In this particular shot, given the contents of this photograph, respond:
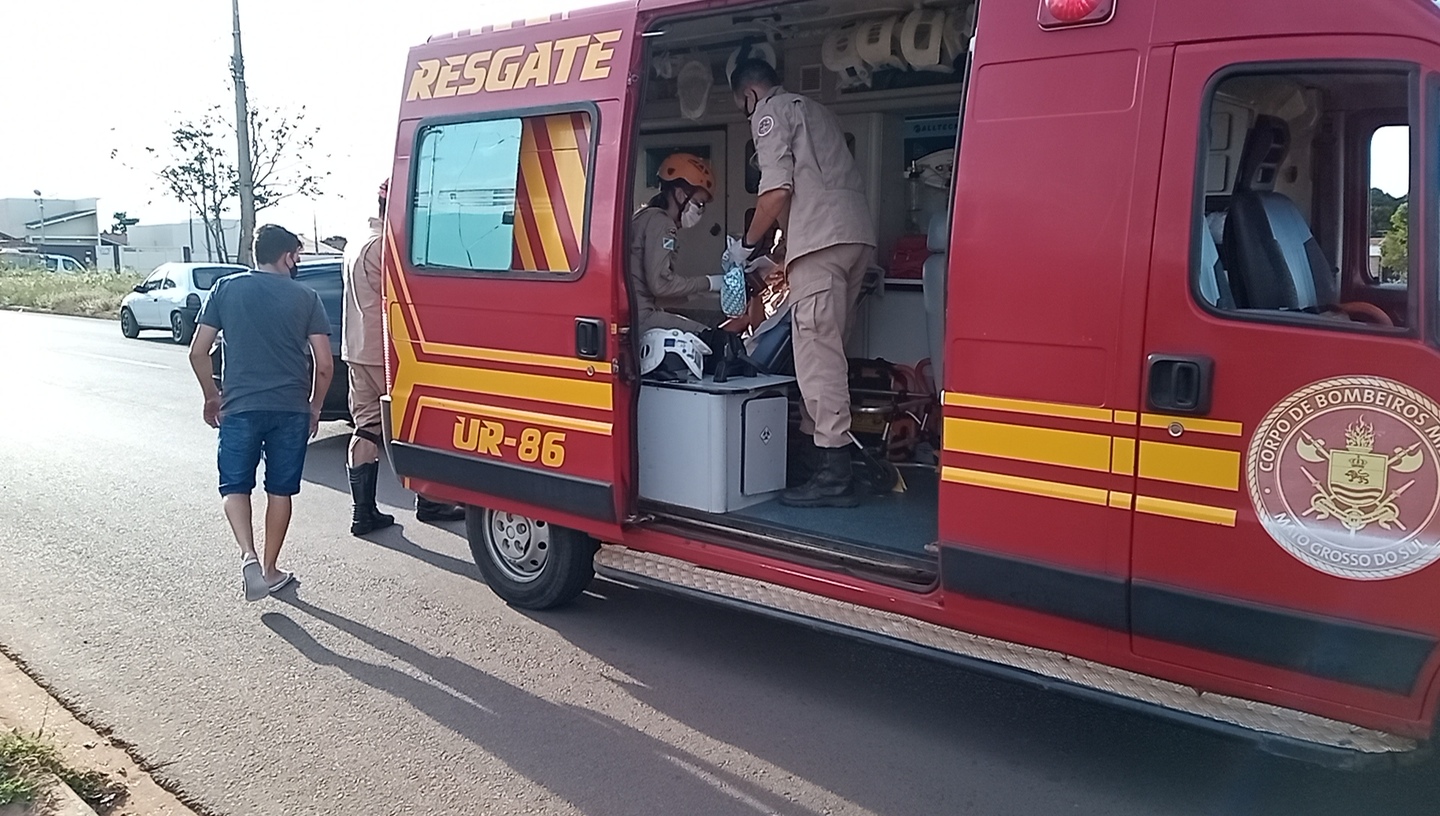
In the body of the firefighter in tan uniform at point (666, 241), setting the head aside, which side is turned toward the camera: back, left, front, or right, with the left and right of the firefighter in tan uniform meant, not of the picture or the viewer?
right

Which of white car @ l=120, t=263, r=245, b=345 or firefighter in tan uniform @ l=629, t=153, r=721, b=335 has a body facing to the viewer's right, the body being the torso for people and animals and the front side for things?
the firefighter in tan uniform

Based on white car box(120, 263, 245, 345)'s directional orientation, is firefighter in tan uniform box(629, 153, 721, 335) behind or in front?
behind

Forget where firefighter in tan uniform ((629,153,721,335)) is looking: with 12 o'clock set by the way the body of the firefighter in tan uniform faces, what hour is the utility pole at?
The utility pole is roughly at 8 o'clock from the firefighter in tan uniform.

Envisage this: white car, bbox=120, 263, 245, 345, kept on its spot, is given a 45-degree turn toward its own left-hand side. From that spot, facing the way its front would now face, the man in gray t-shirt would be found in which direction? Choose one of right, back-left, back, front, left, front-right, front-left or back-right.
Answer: left

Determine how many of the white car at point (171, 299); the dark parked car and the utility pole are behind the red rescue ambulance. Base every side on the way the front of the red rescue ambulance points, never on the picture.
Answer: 3

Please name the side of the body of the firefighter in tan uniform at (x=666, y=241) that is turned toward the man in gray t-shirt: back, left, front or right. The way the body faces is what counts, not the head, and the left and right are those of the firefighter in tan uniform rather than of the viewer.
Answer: back

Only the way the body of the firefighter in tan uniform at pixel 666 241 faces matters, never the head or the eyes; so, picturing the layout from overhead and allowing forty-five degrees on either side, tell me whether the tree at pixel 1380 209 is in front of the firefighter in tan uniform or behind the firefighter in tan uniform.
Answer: in front

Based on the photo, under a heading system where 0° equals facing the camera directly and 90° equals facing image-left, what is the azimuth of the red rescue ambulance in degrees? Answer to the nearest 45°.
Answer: approximately 315°

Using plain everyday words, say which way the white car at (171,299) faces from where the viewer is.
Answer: facing away from the viewer and to the left of the viewer

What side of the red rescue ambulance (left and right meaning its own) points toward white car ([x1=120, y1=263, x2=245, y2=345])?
back

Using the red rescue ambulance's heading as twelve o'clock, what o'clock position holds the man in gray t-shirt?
The man in gray t-shirt is roughly at 5 o'clock from the red rescue ambulance.

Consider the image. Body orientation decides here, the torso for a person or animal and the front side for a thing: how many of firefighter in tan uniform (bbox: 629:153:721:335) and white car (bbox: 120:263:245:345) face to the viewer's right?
1
